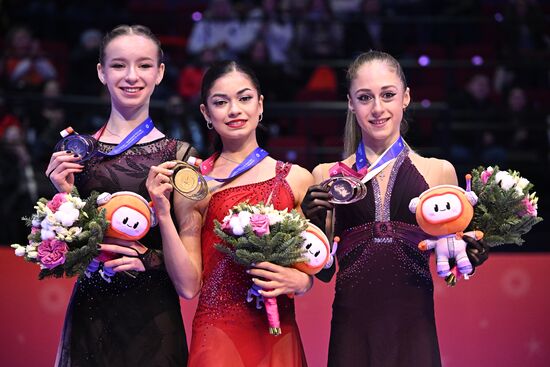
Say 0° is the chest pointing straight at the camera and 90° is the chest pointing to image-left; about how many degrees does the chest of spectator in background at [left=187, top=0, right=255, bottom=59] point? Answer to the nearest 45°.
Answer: approximately 0°

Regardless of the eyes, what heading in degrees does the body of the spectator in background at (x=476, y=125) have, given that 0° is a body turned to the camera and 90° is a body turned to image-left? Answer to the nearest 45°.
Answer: approximately 0°

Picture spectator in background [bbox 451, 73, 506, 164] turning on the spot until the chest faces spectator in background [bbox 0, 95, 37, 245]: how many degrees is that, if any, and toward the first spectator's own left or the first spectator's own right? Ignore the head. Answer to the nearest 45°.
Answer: approximately 45° to the first spectator's own right
